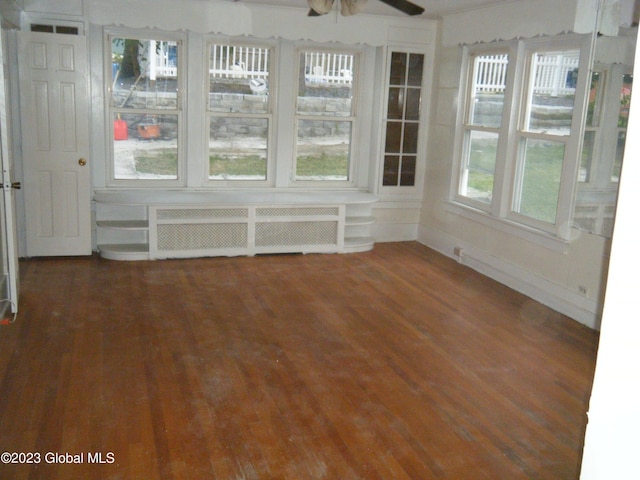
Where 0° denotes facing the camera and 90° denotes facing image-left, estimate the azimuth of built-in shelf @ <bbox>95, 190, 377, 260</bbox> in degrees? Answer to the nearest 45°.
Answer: approximately 0°

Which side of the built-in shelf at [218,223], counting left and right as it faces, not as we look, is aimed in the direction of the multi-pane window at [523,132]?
left

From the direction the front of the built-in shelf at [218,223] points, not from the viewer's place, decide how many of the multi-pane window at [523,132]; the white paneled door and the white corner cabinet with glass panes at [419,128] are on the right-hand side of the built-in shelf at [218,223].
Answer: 1

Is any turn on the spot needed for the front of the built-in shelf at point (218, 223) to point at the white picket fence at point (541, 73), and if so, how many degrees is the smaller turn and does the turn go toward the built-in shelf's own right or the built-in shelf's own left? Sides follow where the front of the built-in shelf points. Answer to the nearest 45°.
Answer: approximately 90° to the built-in shelf's own left

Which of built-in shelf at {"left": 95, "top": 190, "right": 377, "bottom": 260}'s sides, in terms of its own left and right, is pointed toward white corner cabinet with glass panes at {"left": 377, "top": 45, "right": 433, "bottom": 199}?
left

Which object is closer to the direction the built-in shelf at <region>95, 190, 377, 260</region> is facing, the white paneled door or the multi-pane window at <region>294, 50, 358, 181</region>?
the white paneled door

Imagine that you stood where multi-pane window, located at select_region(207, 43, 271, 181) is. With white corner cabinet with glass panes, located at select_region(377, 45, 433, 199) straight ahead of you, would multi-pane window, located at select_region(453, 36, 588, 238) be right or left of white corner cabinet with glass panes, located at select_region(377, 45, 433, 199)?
right

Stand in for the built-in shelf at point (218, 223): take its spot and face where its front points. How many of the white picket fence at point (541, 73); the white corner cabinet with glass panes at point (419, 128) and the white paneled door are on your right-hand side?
1

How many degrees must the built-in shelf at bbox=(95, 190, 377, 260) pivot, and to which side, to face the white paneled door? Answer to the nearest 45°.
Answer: approximately 90° to its right
